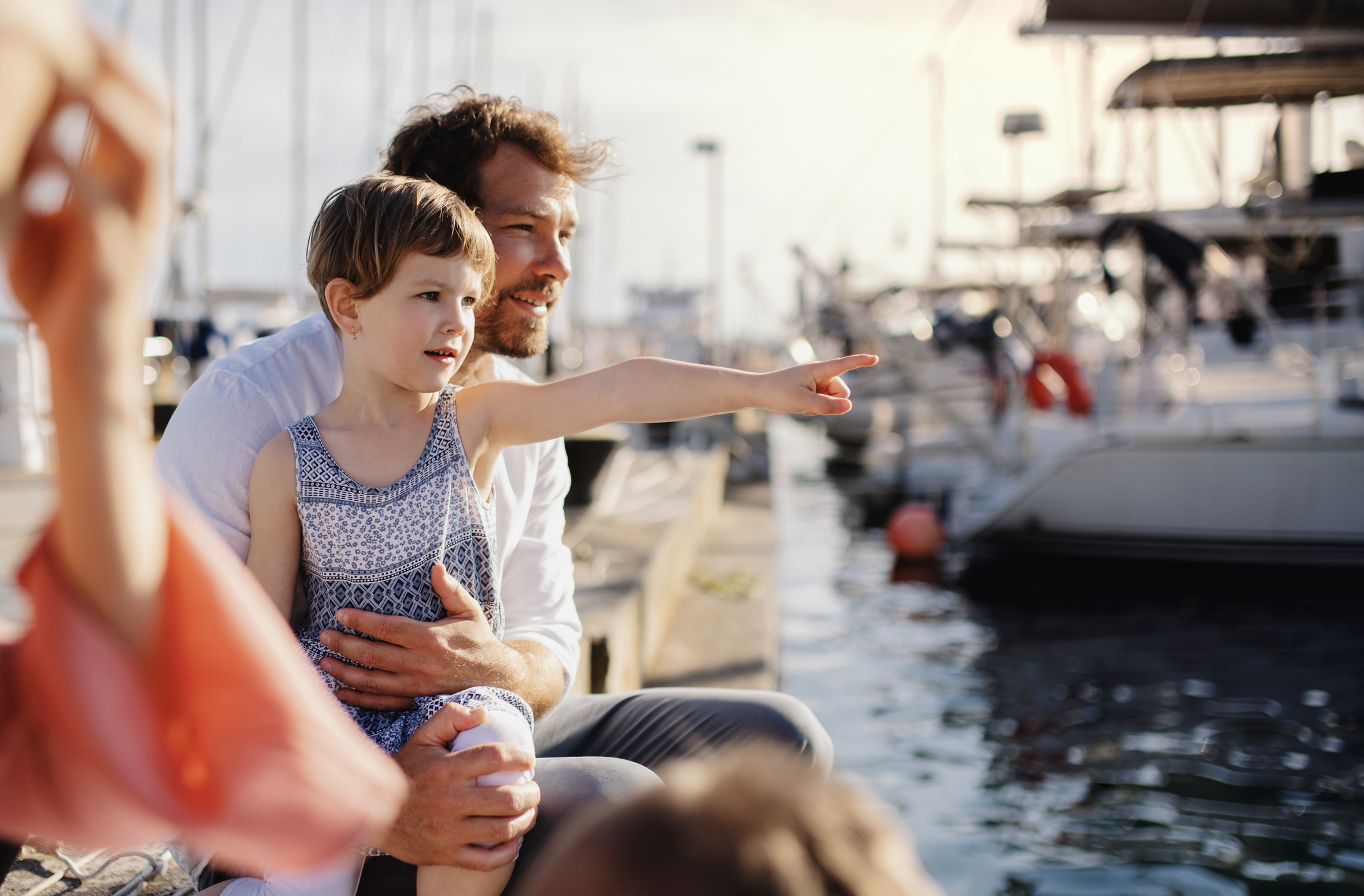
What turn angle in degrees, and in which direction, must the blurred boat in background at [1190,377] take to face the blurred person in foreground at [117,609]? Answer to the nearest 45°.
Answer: approximately 90° to its right

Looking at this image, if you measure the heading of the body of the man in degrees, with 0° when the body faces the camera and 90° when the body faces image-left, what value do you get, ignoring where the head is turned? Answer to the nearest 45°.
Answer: approximately 315°

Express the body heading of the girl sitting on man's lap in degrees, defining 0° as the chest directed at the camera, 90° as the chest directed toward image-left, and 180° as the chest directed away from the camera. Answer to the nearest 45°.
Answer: approximately 315°

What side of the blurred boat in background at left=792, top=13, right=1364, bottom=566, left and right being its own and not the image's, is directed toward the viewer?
right

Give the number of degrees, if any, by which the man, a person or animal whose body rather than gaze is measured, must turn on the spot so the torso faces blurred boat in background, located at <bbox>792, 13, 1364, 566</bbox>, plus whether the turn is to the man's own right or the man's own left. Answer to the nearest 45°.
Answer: approximately 90° to the man's own left

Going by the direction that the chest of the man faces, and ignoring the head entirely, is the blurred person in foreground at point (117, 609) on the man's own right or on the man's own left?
on the man's own right
